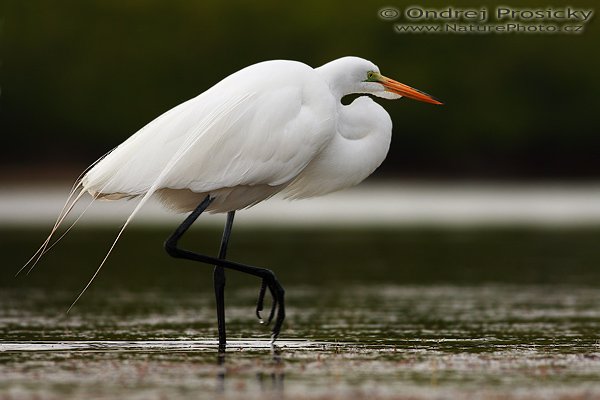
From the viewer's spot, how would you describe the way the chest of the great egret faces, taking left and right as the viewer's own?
facing to the right of the viewer
